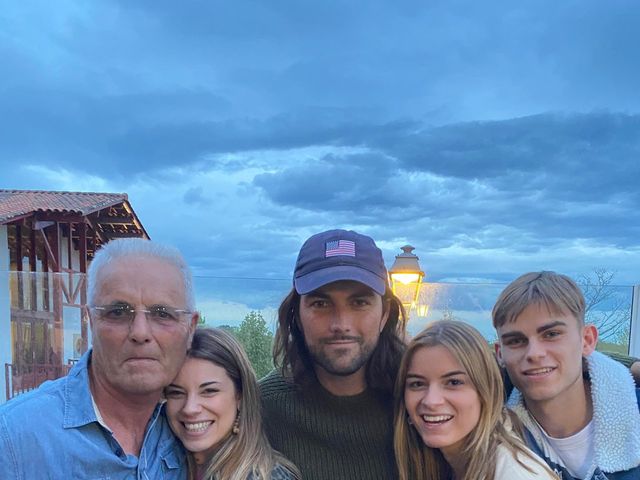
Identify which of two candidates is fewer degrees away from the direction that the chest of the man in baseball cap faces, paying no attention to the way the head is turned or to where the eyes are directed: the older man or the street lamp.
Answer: the older man

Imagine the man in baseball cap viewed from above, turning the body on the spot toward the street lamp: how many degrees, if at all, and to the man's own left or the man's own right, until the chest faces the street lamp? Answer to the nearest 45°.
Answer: approximately 180°

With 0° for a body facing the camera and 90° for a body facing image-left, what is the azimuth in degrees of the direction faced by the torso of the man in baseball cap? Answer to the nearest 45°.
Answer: approximately 0°

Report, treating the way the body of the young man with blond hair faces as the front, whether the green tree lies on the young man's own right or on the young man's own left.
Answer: on the young man's own right

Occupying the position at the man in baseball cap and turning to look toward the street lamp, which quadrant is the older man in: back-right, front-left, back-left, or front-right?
back-left
